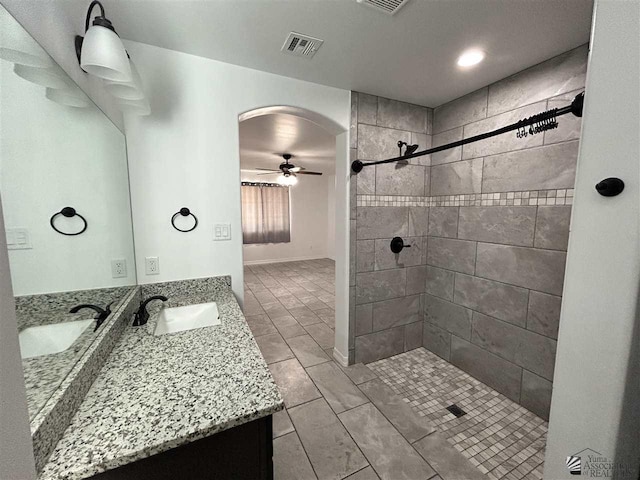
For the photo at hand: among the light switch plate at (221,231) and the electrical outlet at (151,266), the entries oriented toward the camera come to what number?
2

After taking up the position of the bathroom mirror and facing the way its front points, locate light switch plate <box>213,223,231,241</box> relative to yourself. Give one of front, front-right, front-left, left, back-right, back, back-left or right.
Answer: front-left

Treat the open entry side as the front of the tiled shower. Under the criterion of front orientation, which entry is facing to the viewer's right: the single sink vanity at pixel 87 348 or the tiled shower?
the single sink vanity

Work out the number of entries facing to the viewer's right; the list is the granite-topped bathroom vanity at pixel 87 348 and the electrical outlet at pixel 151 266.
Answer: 1

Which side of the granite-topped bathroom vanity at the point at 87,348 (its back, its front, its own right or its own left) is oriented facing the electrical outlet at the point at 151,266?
left

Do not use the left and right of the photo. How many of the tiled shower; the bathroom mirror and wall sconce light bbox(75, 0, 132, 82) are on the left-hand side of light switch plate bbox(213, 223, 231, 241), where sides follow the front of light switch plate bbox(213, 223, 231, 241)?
1

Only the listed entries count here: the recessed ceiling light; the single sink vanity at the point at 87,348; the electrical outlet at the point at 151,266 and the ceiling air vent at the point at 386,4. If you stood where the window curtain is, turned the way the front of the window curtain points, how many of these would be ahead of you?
4

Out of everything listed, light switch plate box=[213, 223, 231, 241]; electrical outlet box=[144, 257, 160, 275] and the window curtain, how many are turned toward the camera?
3

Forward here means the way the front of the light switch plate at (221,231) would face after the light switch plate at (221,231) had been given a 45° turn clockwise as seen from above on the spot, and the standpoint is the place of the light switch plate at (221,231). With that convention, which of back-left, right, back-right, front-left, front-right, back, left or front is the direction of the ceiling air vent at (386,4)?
left

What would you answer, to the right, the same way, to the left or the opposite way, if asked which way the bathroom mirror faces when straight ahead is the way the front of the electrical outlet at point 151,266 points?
to the left

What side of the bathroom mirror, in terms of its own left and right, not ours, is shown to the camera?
right

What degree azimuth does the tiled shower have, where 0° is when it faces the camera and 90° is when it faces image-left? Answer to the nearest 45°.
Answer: approximately 45°
